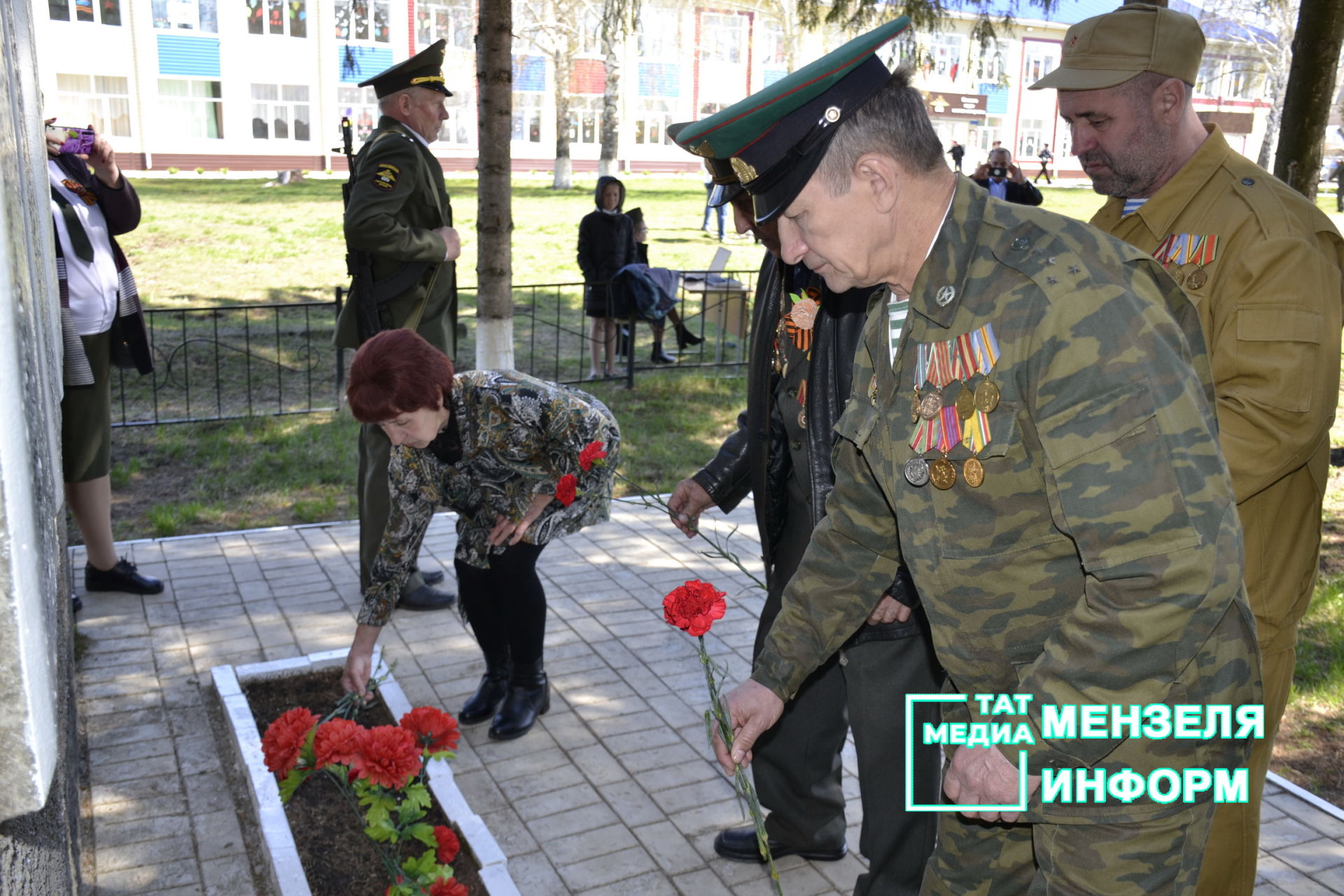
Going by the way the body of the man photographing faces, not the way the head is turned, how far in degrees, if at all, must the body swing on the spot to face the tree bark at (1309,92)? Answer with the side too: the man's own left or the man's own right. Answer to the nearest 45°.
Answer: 0° — they already face it

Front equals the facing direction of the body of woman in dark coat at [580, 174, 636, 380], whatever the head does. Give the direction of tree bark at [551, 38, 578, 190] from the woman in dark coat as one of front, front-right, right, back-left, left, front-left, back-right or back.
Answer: back

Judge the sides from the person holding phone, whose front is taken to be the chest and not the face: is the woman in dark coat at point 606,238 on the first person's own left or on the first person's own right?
on the first person's own left

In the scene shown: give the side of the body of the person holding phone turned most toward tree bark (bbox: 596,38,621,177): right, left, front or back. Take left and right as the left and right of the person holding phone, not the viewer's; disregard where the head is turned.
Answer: left

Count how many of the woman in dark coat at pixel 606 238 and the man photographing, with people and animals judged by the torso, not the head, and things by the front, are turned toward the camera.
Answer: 2

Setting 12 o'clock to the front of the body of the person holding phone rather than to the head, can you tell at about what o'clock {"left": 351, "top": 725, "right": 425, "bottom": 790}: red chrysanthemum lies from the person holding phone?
The red chrysanthemum is roughly at 1 o'clock from the person holding phone.

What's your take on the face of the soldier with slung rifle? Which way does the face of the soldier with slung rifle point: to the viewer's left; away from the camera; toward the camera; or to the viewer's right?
to the viewer's right
